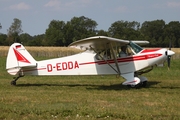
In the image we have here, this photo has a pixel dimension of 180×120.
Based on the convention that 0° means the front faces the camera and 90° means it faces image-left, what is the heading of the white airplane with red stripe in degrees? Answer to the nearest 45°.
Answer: approximately 270°
